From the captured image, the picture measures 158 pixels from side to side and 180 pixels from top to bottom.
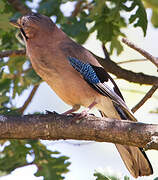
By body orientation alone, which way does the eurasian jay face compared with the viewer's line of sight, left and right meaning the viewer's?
facing to the left of the viewer
